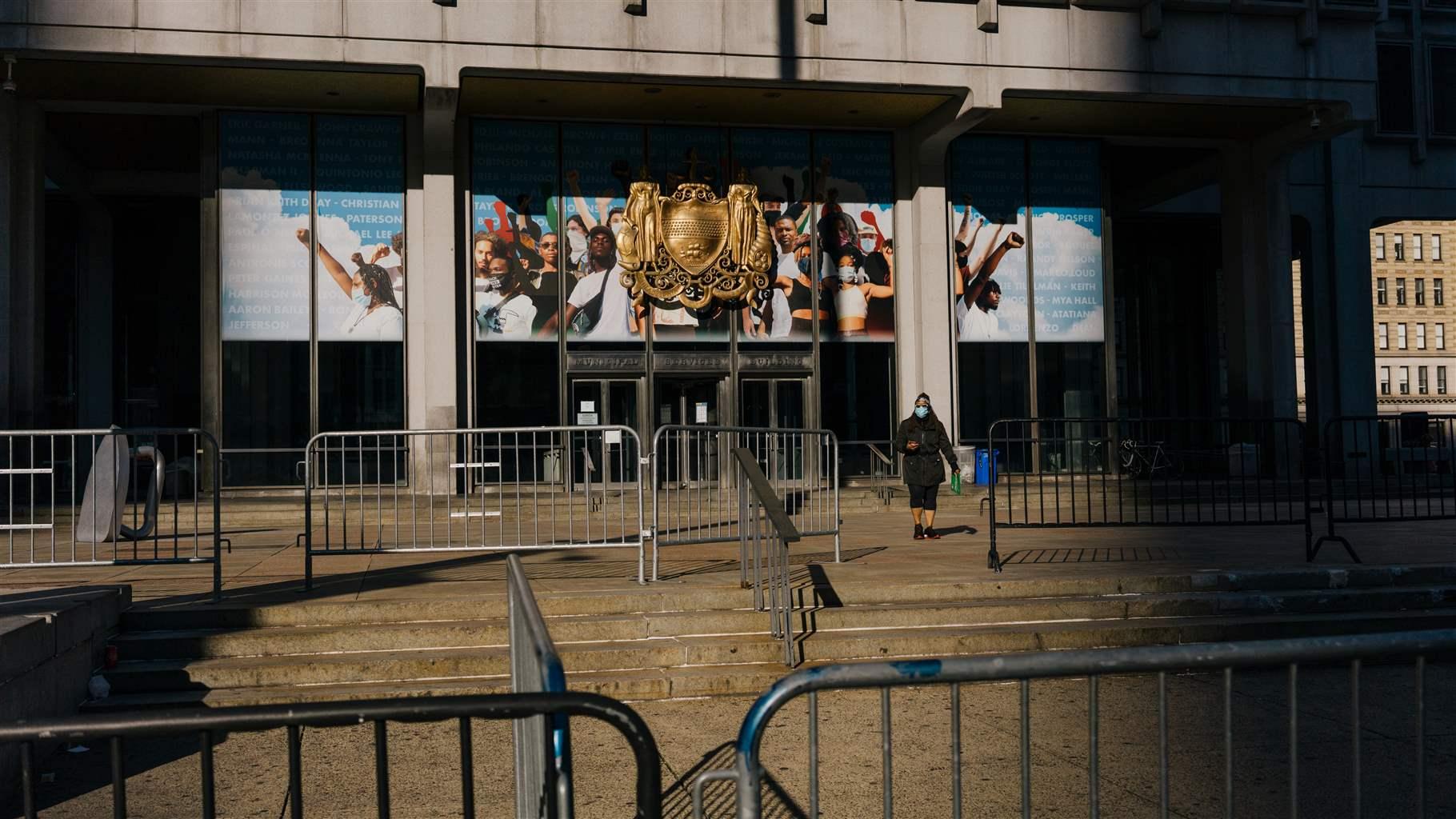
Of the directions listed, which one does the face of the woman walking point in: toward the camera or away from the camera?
toward the camera

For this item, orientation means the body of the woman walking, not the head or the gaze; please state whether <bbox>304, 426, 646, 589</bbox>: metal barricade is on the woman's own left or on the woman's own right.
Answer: on the woman's own right

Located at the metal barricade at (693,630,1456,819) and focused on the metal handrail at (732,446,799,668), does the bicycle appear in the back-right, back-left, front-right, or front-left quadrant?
front-right

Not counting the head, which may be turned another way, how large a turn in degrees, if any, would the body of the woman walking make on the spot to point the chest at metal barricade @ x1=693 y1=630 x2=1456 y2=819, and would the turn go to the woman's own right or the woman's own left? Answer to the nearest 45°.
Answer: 0° — they already face it

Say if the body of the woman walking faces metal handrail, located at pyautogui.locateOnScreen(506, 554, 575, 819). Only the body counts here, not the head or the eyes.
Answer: yes

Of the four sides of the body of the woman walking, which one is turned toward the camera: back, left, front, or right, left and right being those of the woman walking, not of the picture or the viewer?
front

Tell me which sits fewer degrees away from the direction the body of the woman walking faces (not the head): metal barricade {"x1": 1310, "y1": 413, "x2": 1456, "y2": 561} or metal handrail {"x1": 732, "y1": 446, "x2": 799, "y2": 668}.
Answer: the metal handrail

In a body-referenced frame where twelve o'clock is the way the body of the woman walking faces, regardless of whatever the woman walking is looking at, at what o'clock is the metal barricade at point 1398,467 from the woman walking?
The metal barricade is roughly at 9 o'clock from the woman walking.

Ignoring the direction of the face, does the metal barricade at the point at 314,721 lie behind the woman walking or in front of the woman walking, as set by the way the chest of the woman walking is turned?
in front

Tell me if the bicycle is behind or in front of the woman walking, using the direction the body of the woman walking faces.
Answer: behind

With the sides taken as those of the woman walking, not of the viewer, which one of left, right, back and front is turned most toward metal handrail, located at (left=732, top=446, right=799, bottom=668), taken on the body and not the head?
front

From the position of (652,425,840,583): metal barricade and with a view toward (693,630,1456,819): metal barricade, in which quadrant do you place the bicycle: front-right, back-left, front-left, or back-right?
back-left

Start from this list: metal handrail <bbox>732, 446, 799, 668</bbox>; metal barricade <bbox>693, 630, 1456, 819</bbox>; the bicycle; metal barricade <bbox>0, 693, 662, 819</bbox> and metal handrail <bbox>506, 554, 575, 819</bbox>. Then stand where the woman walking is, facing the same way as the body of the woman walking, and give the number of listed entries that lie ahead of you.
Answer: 4

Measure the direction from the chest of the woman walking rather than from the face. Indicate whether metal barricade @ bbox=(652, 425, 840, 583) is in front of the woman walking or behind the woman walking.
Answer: in front

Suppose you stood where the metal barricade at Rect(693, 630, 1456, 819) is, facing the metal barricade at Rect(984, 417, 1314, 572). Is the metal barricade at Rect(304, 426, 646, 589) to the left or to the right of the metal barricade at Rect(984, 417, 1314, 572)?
left

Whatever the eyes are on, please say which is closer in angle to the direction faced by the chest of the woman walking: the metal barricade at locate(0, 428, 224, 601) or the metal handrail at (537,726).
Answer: the metal handrail

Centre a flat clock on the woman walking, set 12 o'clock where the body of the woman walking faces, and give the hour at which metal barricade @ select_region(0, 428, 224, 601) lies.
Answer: The metal barricade is roughly at 2 o'clock from the woman walking.
